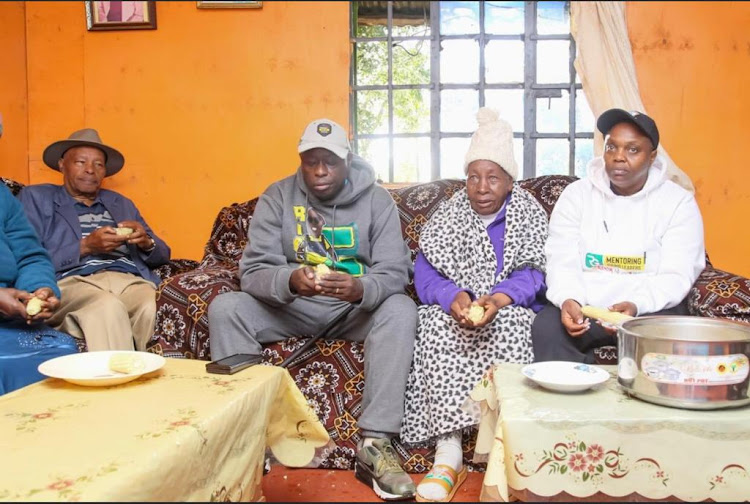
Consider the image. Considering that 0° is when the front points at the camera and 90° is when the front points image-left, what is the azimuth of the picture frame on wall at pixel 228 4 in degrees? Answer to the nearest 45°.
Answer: approximately 0°

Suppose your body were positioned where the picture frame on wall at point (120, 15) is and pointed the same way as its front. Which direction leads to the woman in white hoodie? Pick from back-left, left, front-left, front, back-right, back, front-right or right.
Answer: front-left

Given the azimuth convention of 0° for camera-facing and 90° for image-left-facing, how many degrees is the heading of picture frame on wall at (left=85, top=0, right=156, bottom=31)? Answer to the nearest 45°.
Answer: approximately 0°

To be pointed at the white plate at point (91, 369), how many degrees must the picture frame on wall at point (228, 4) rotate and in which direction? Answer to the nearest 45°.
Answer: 0° — it already faces it

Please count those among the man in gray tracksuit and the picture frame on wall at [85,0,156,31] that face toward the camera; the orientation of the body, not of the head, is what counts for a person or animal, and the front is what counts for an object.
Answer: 2

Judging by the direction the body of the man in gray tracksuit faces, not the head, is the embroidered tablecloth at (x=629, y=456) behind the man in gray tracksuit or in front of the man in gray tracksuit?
in front

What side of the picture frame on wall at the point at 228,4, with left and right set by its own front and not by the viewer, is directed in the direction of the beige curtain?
left

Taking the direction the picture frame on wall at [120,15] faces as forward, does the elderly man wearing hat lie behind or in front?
in front
